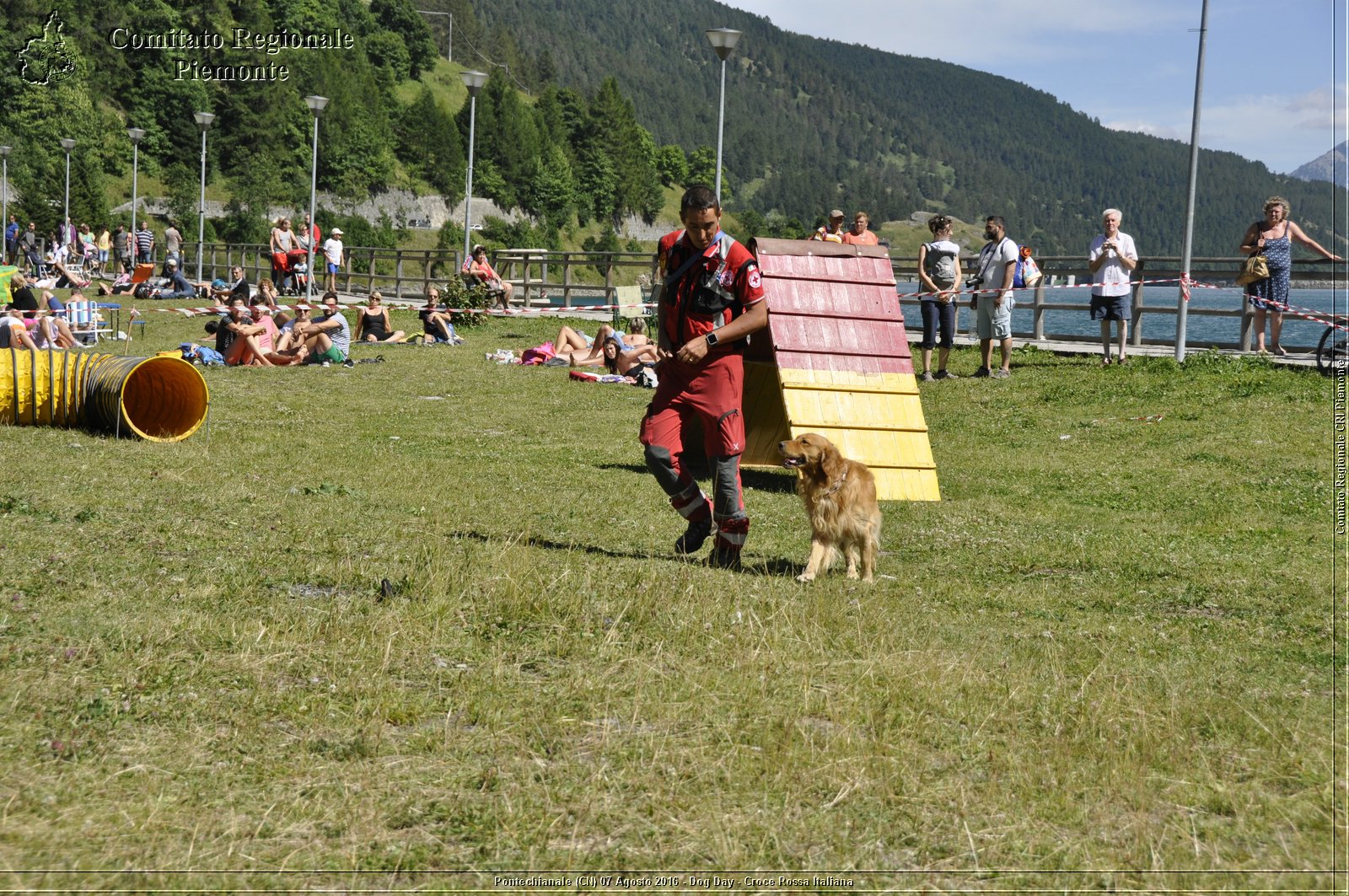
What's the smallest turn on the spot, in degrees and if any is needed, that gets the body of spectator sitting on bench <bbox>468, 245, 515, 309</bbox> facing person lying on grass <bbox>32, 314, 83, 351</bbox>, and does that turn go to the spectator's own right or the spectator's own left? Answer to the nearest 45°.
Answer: approximately 90° to the spectator's own right

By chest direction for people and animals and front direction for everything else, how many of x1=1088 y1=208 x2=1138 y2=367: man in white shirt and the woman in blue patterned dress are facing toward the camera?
2

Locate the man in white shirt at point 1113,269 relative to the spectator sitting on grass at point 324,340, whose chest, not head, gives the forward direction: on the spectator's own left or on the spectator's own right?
on the spectator's own left

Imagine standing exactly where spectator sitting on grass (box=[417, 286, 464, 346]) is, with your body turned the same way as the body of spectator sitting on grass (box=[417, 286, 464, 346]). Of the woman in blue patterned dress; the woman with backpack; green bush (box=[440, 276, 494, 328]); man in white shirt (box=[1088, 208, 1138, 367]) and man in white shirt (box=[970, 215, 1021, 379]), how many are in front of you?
4

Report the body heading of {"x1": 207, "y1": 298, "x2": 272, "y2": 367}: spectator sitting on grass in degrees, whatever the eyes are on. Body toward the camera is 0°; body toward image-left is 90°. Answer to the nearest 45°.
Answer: approximately 315°
